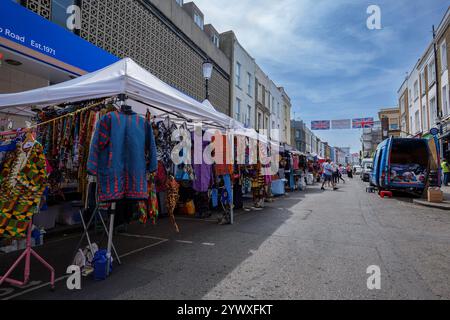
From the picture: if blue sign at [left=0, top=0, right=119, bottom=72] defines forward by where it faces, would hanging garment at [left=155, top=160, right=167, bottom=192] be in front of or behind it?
in front

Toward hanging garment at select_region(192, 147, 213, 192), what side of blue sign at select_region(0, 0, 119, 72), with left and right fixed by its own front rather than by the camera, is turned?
front

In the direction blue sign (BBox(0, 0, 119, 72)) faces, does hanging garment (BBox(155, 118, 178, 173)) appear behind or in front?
in front

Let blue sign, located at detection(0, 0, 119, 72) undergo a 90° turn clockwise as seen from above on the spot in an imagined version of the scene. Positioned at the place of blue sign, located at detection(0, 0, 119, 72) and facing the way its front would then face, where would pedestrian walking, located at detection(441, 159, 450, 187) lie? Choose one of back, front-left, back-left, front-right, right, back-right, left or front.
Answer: back-left

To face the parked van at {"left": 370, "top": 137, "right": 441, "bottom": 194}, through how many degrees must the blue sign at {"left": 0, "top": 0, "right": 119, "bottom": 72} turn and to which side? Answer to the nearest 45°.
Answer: approximately 45° to its left

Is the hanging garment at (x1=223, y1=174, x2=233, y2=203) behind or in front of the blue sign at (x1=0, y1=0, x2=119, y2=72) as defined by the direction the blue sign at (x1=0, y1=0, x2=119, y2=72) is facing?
in front

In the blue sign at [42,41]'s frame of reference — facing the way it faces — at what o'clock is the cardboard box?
The cardboard box is roughly at 11 o'clock from the blue sign.

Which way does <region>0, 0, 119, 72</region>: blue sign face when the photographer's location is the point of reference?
facing the viewer and to the right of the viewer

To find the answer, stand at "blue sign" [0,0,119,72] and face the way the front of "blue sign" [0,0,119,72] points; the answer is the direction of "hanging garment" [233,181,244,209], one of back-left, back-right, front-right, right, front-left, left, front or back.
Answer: front-left

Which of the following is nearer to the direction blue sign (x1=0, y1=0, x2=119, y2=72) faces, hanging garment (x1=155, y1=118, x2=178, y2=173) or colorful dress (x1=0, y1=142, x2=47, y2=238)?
the hanging garment
